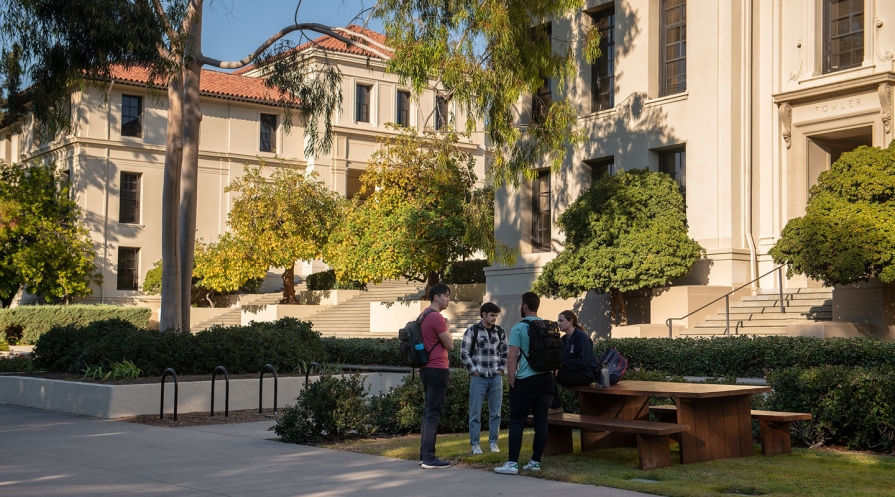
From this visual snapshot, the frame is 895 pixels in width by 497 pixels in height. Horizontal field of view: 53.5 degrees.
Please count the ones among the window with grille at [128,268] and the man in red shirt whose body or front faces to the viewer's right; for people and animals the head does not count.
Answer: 1

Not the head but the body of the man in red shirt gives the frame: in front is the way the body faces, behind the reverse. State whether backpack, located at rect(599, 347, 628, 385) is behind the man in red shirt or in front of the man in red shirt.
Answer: in front

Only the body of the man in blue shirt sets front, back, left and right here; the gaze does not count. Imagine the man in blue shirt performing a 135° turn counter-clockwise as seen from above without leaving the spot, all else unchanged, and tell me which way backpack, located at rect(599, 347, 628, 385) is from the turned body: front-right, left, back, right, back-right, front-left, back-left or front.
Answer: back-left

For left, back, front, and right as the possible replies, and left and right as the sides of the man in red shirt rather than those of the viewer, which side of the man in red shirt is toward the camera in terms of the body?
right

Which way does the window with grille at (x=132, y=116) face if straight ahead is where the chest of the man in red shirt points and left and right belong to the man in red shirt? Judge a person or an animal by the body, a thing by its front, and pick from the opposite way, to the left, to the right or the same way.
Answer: to the right

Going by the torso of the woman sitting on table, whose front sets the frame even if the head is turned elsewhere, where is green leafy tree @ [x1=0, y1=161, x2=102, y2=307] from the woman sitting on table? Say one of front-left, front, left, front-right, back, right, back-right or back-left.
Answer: front-right

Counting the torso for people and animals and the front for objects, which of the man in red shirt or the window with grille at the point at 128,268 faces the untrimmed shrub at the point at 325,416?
the window with grille

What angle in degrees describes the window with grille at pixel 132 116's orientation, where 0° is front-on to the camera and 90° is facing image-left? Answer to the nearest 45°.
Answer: approximately 0°

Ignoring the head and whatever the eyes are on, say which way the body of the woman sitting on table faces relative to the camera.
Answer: to the viewer's left

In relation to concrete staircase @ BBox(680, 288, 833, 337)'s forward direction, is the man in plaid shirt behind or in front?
in front

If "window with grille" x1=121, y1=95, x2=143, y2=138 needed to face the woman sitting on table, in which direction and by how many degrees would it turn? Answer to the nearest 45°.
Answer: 0° — it already faces them

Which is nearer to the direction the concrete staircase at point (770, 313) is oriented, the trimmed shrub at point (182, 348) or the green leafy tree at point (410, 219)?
the trimmed shrub
